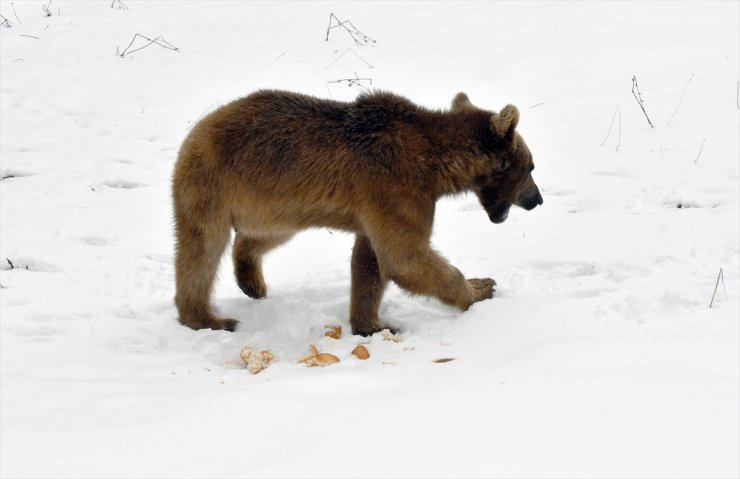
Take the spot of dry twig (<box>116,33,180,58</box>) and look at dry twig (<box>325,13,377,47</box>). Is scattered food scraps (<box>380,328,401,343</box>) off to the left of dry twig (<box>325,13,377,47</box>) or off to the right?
right

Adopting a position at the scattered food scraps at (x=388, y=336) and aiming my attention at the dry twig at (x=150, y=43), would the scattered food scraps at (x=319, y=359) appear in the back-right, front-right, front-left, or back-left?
back-left

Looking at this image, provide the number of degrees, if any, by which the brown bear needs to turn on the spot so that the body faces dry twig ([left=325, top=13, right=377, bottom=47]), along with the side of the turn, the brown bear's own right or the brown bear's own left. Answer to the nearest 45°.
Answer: approximately 90° to the brown bear's own left

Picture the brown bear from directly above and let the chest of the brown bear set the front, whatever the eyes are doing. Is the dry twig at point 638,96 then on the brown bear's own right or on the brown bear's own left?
on the brown bear's own left

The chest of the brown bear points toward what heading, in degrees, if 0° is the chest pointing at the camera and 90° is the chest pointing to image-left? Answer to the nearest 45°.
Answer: approximately 270°
